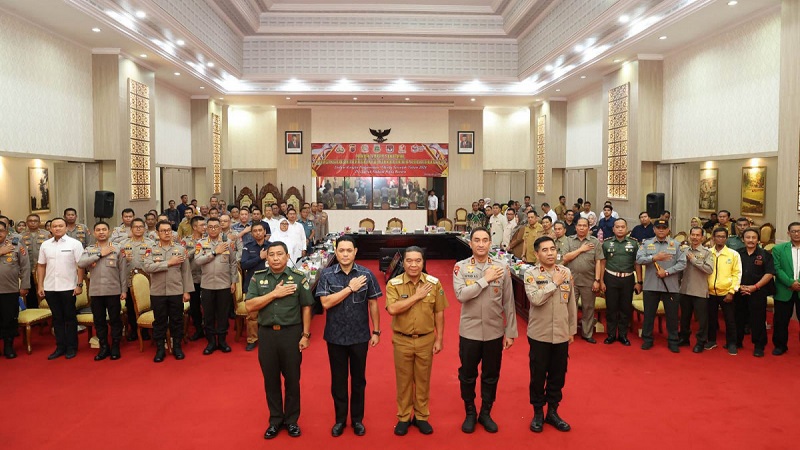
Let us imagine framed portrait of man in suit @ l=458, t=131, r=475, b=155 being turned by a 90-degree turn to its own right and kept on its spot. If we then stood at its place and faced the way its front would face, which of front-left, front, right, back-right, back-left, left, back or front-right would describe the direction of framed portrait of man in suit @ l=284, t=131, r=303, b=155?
front

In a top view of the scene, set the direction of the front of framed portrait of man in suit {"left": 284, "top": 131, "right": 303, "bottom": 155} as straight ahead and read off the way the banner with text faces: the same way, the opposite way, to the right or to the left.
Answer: the same way

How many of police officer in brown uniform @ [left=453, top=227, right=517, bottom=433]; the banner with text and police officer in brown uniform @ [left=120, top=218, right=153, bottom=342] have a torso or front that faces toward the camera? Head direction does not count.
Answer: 3

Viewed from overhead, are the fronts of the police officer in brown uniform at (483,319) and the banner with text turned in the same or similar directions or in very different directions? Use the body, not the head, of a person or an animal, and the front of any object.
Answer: same or similar directions

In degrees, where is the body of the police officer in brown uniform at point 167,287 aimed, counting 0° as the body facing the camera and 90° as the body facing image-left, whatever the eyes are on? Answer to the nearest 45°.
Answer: approximately 0°

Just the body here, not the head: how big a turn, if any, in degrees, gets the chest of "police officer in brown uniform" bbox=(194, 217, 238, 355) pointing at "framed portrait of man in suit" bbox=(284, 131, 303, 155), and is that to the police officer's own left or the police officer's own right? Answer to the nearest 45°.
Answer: approximately 180°

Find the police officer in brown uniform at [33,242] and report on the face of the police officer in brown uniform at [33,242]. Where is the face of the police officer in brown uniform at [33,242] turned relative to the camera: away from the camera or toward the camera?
toward the camera

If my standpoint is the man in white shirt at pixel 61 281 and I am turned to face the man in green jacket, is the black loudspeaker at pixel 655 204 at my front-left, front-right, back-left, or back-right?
front-left

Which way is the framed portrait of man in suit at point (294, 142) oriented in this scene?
toward the camera

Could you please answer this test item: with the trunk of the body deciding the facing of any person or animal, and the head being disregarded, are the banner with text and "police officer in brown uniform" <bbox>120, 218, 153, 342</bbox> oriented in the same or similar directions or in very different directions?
same or similar directions

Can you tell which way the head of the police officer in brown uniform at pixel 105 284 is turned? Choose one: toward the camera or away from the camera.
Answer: toward the camera

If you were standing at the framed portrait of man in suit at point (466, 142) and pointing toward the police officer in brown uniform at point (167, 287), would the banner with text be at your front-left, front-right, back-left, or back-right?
front-right

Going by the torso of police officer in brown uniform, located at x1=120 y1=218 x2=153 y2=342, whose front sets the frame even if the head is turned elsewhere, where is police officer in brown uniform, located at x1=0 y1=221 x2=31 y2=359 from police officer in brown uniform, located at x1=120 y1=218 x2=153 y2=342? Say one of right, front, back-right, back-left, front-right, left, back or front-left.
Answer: right

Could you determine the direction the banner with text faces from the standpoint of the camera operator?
facing the viewer

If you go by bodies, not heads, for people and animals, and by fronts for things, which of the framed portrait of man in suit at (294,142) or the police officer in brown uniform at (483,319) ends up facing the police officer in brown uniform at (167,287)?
the framed portrait of man in suit

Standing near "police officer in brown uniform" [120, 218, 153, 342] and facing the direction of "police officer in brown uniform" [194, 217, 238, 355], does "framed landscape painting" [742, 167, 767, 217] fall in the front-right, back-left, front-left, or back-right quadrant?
front-left

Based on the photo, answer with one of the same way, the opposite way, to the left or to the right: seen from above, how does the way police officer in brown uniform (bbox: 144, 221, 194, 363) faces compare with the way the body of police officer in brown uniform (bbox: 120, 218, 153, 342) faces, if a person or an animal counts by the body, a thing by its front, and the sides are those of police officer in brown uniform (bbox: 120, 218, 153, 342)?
the same way

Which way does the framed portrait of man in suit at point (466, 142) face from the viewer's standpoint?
toward the camera

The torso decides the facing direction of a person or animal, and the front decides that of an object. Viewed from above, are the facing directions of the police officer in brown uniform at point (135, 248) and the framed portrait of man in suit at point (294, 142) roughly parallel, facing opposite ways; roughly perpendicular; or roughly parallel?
roughly parallel
